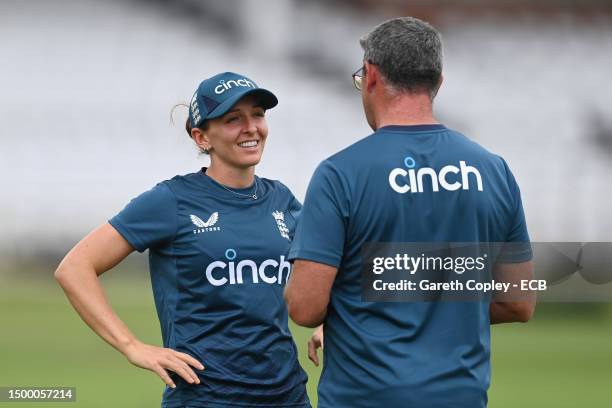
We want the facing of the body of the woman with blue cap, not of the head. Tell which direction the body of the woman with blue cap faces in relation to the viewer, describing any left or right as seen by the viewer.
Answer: facing the viewer and to the right of the viewer

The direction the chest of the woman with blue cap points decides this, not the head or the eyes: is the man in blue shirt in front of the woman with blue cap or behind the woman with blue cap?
in front

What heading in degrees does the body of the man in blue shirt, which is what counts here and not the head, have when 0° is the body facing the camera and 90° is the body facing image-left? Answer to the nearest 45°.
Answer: approximately 135°

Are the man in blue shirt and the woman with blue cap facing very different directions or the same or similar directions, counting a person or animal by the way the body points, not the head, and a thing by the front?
very different directions

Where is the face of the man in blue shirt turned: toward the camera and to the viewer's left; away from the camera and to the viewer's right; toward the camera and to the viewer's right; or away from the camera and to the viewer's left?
away from the camera and to the viewer's left

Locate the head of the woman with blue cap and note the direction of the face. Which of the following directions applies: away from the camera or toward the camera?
toward the camera

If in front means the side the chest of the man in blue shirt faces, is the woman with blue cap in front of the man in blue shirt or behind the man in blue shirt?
in front
